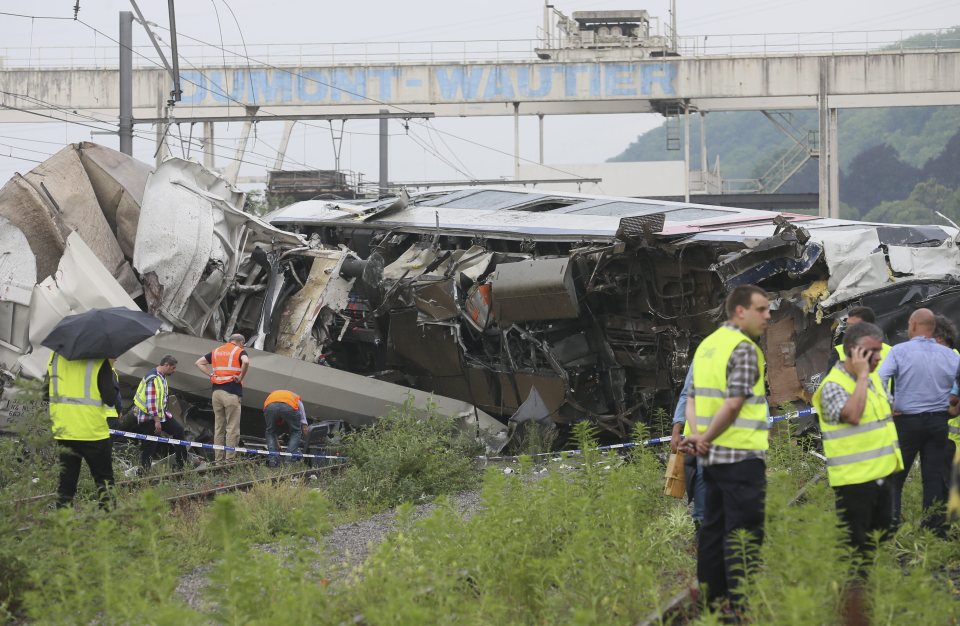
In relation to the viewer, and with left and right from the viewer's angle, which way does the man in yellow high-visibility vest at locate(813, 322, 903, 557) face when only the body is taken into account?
facing the viewer and to the right of the viewer

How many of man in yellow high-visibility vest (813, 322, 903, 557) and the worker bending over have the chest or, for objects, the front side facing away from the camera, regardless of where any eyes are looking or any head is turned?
1

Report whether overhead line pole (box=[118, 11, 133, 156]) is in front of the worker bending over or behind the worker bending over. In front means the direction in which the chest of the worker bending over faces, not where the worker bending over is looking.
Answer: in front

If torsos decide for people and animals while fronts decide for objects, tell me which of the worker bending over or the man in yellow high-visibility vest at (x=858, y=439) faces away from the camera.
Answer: the worker bending over

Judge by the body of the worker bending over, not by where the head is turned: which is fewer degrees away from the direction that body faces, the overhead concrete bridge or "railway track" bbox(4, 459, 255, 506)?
the overhead concrete bridge

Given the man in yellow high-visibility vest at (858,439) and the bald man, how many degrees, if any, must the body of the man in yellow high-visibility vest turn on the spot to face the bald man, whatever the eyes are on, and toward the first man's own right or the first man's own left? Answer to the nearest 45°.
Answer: approximately 135° to the first man's own left

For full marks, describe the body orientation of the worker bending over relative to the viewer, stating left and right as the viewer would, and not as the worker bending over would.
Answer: facing away from the viewer
